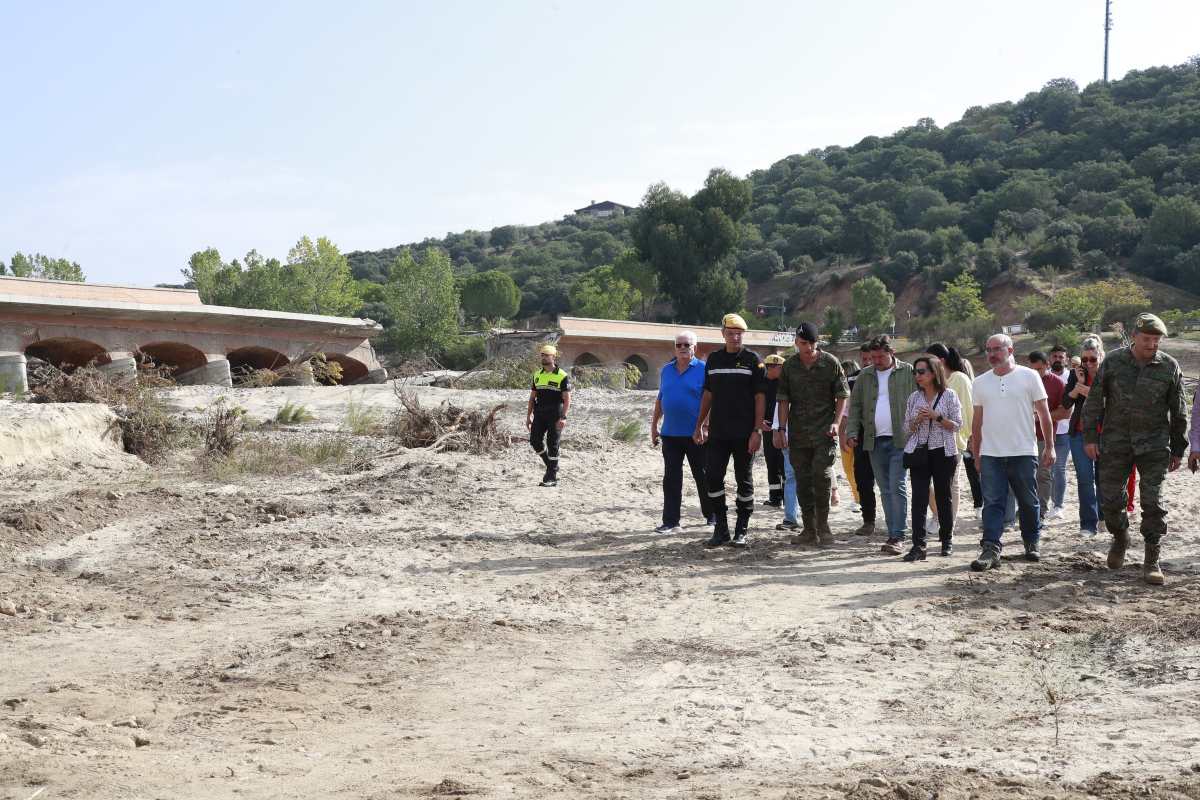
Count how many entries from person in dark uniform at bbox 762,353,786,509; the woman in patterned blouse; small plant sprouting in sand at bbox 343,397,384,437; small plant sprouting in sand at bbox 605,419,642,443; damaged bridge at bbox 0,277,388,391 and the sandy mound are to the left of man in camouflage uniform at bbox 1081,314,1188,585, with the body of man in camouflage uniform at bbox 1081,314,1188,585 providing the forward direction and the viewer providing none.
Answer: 0

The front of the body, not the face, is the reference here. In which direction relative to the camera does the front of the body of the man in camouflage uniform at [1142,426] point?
toward the camera

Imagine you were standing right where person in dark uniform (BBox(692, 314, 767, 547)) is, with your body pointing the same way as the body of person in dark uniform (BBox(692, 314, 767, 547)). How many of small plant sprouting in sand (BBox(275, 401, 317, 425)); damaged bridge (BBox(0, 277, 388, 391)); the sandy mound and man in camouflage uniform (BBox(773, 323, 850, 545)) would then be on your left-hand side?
1

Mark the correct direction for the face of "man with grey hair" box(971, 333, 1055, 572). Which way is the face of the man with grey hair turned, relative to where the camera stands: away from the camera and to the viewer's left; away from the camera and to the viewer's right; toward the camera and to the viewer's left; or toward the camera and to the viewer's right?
toward the camera and to the viewer's left

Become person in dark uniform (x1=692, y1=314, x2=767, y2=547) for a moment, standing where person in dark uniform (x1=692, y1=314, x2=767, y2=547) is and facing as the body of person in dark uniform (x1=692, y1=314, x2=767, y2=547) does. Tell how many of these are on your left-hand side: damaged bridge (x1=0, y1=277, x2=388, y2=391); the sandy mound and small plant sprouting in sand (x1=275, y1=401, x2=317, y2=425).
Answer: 0

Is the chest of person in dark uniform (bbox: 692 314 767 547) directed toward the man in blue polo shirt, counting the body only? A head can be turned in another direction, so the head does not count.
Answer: no

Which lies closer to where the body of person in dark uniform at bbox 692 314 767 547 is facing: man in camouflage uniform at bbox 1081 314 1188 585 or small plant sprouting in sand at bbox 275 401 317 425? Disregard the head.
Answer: the man in camouflage uniform

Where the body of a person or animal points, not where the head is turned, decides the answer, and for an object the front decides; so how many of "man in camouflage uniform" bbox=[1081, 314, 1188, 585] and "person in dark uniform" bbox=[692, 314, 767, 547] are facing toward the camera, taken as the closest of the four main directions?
2

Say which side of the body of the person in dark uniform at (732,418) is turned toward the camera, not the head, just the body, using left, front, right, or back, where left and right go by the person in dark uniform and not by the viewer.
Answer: front

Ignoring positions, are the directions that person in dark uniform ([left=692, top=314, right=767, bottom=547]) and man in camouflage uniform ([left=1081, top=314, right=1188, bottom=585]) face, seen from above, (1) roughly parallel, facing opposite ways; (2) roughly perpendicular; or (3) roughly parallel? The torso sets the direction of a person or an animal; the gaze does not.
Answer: roughly parallel

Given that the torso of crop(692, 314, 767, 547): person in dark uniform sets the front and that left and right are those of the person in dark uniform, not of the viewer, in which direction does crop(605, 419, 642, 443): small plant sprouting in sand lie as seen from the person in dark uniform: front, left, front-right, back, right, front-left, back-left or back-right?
back

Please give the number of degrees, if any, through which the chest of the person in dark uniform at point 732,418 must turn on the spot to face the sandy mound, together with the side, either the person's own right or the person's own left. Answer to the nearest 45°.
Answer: approximately 135° to the person's own right

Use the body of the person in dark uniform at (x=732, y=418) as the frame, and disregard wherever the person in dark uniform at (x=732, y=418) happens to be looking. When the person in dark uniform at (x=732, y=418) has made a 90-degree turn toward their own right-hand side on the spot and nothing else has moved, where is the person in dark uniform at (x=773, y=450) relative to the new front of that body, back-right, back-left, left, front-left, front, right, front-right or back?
right

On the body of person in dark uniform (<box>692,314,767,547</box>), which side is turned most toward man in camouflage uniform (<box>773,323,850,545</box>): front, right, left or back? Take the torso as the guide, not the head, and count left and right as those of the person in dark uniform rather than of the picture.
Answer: left
